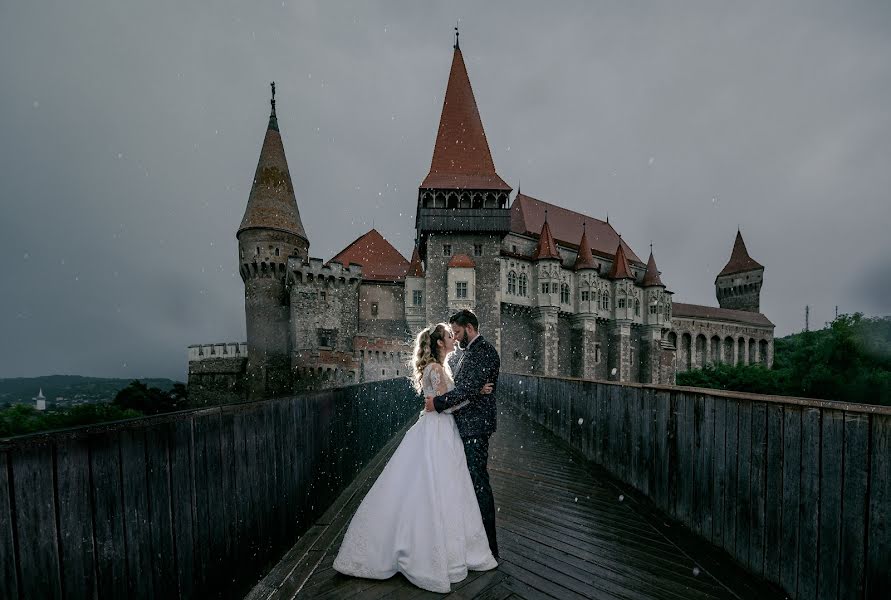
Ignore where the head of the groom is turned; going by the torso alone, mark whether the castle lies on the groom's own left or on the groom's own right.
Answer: on the groom's own right

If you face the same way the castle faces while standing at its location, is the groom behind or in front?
in front

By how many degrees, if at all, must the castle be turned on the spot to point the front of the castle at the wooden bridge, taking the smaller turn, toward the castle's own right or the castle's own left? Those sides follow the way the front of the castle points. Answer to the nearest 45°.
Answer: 0° — it already faces it

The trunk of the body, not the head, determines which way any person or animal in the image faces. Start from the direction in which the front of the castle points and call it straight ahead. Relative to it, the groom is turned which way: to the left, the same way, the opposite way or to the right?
to the right

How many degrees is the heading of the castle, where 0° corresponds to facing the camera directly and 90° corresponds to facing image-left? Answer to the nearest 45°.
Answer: approximately 0°

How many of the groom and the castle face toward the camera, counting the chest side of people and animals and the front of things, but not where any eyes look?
1

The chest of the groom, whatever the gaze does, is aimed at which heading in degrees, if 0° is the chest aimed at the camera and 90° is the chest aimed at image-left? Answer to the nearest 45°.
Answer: approximately 90°
